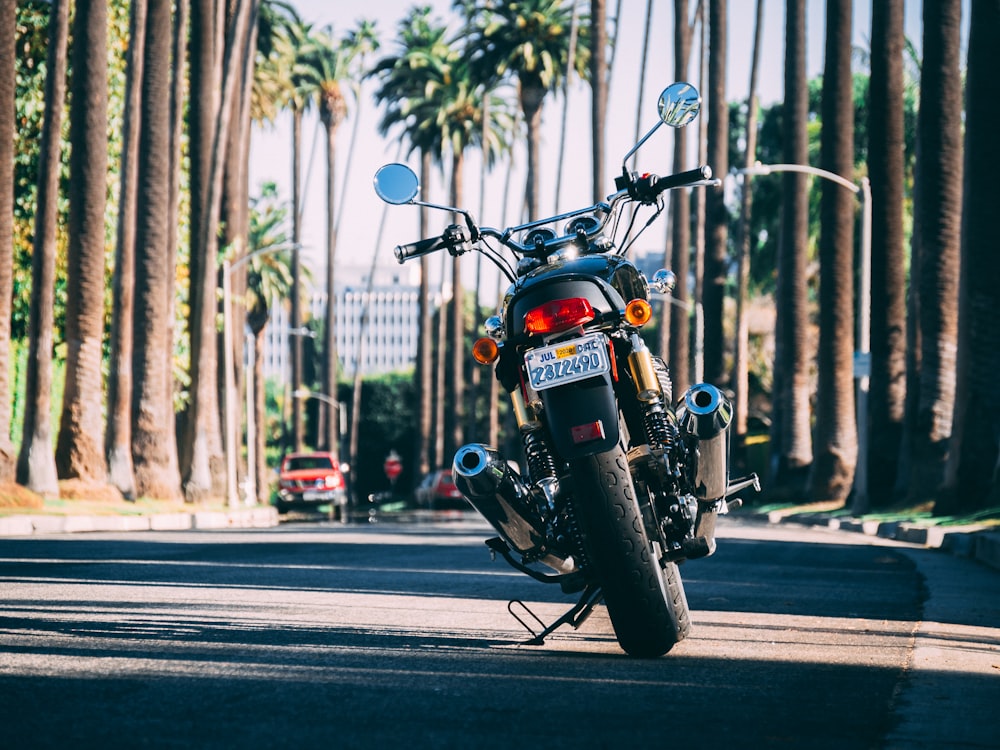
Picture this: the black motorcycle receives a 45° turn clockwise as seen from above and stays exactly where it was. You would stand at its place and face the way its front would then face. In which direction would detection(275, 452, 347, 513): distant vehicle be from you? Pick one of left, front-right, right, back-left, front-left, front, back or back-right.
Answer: front-left

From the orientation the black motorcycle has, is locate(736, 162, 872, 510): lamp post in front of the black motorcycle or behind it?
in front

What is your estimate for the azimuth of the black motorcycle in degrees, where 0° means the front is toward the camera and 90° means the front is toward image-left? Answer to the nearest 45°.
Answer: approximately 180°
